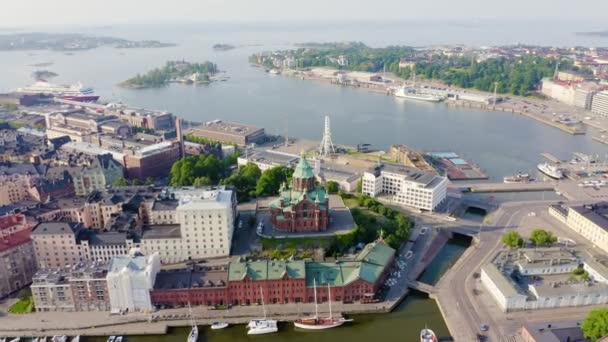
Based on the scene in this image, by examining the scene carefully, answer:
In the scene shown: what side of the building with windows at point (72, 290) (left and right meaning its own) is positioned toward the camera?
front

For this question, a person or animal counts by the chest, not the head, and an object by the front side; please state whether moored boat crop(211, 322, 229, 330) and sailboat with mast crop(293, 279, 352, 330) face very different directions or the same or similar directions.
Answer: same or similar directions

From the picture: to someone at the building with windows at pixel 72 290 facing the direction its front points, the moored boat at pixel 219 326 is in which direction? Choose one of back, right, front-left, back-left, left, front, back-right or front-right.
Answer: front-left

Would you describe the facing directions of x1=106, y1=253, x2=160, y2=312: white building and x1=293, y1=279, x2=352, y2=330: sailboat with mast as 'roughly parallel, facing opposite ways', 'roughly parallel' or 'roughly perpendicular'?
roughly perpendicular

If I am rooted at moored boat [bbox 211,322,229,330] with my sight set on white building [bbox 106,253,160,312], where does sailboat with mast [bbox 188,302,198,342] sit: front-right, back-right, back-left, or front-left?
front-left

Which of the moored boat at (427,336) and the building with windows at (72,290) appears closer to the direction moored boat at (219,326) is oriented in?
the moored boat

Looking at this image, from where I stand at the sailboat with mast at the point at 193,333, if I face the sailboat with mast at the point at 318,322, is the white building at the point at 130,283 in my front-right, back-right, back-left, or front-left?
back-left

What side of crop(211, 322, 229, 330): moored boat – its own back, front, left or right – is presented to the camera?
right

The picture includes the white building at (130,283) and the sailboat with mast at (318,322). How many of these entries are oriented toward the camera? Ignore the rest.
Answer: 1

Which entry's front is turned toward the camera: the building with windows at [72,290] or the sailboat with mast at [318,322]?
the building with windows

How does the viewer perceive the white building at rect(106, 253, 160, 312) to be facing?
facing the viewer

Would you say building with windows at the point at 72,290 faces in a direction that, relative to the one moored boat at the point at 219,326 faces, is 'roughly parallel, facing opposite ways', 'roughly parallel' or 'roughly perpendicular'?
roughly perpendicular

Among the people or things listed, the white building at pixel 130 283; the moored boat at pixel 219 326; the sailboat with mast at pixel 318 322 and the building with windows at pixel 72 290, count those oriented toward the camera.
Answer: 2

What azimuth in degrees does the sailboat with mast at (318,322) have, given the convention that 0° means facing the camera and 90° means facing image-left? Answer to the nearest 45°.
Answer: approximately 270°

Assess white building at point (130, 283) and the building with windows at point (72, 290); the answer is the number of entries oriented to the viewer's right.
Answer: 0

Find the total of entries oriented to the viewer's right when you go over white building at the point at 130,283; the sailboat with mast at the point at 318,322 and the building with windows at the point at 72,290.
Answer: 1
